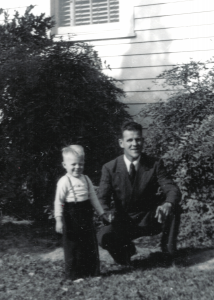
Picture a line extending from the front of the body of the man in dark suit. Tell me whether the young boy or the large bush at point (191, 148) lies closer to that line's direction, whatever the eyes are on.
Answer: the young boy

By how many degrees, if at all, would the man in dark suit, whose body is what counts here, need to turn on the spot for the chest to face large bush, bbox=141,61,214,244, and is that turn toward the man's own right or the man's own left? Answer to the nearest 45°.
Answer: approximately 135° to the man's own left

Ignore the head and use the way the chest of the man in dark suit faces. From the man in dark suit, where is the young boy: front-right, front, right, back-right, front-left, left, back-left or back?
front-right

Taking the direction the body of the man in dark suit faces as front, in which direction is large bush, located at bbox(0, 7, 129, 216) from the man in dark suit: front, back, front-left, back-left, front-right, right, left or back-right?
back-right

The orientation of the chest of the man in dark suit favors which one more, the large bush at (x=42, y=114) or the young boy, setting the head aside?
the young boy

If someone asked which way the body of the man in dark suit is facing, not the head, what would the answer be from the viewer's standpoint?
toward the camera
